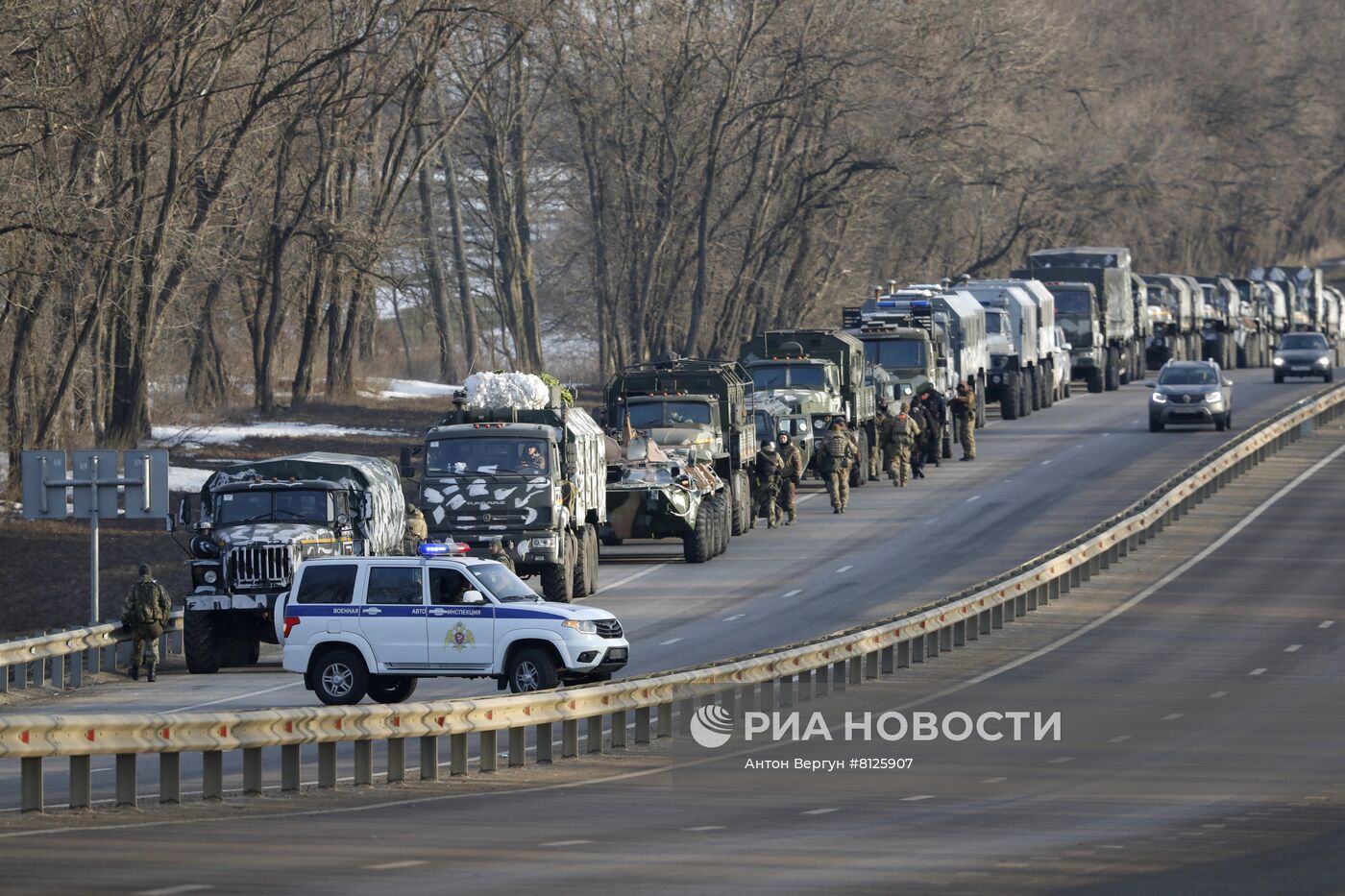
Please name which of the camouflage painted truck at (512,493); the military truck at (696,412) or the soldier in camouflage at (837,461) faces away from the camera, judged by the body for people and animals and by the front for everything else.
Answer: the soldier in camouflage

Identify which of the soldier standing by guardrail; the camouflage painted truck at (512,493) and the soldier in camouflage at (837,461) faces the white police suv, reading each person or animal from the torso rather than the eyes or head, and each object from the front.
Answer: the camouflage painted truck

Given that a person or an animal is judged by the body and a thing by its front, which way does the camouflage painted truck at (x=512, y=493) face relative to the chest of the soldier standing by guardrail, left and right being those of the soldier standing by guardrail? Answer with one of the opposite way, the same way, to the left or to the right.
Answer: the opposite way

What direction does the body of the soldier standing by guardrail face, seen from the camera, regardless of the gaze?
away from the camera

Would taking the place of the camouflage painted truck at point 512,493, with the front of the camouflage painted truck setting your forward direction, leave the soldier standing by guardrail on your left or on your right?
on your right

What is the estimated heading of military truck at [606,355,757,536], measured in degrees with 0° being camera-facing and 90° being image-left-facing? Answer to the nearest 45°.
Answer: approximately 0°

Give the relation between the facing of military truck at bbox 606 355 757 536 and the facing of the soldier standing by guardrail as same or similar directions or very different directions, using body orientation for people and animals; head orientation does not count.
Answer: very different directions

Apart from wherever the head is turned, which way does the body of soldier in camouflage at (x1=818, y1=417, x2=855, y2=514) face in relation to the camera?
away from the camera

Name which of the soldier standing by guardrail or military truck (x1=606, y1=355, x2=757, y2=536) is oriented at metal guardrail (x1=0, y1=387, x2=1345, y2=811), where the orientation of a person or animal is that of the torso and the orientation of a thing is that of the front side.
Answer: the military truck

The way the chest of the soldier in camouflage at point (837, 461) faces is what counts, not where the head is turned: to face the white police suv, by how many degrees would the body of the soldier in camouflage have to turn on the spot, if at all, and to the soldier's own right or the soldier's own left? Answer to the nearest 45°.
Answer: approximately 180°
